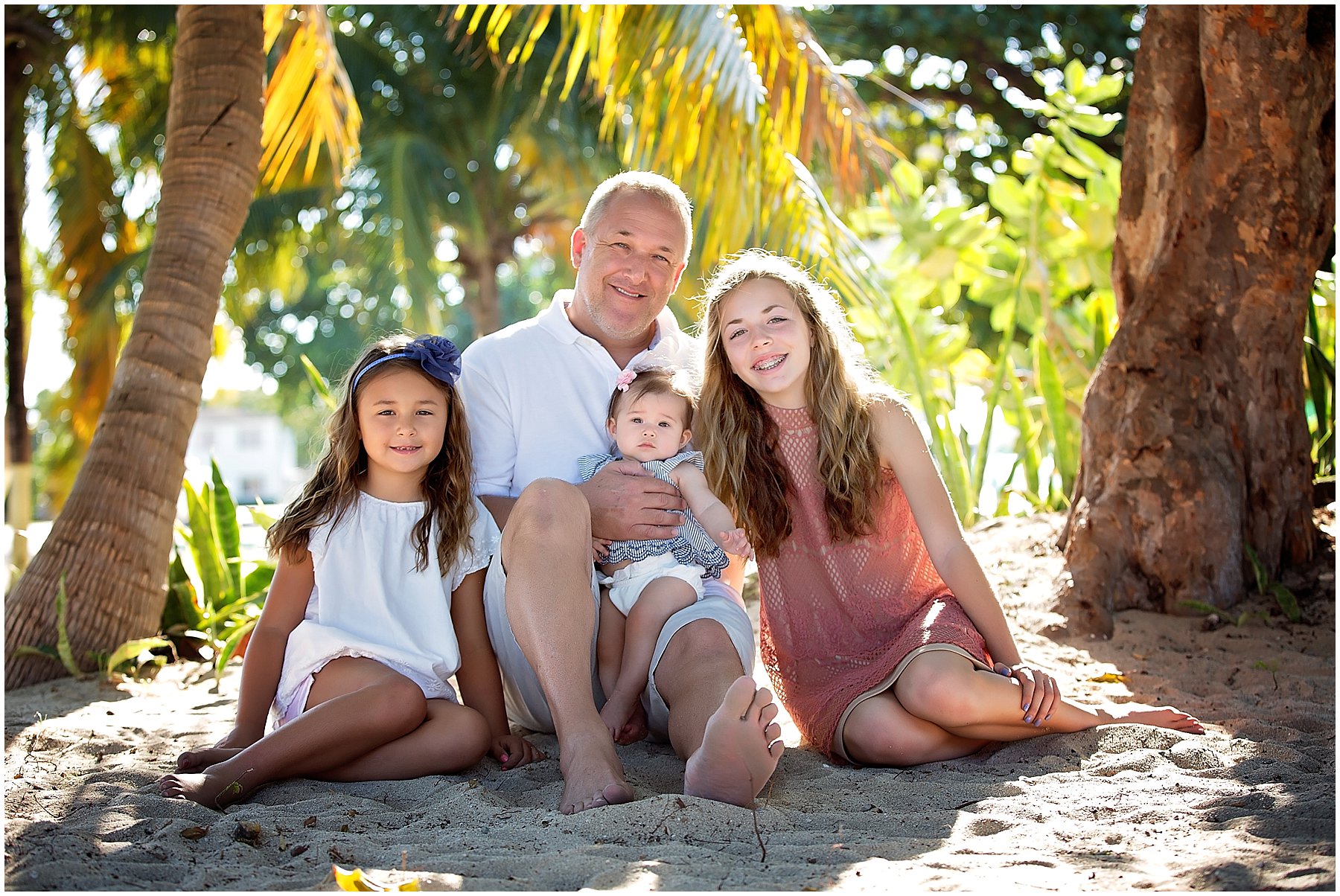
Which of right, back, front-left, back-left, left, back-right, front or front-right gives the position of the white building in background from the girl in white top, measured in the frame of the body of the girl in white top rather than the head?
back

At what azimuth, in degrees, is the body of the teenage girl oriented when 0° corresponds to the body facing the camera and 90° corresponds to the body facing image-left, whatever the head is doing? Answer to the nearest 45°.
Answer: approximately 0°

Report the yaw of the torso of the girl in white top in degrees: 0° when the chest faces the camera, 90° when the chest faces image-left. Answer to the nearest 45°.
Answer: approximately 0°

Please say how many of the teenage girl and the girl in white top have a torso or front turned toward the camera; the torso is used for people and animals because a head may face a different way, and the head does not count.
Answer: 2
